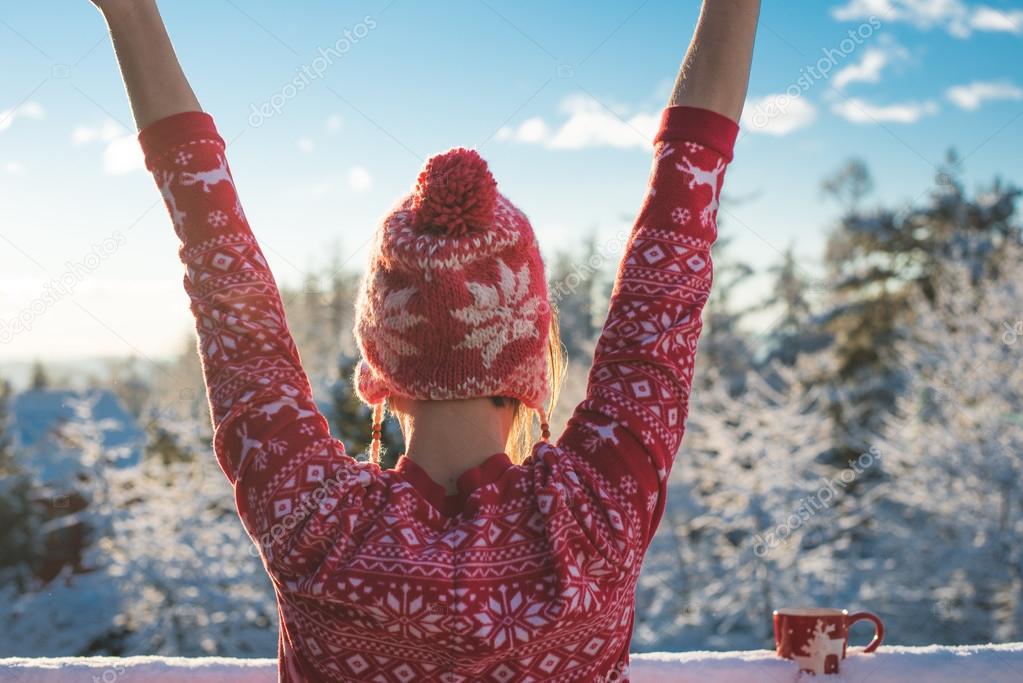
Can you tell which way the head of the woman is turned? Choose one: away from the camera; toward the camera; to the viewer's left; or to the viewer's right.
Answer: away from the camera

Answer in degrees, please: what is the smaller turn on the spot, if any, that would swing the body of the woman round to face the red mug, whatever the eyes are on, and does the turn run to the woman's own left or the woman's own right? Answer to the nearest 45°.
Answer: approximately 45° to the woman's own right

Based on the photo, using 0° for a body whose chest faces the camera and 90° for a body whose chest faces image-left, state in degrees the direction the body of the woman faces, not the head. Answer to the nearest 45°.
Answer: approximately 180°

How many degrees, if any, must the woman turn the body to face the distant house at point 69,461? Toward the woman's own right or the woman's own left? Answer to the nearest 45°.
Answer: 0° — they already face it
